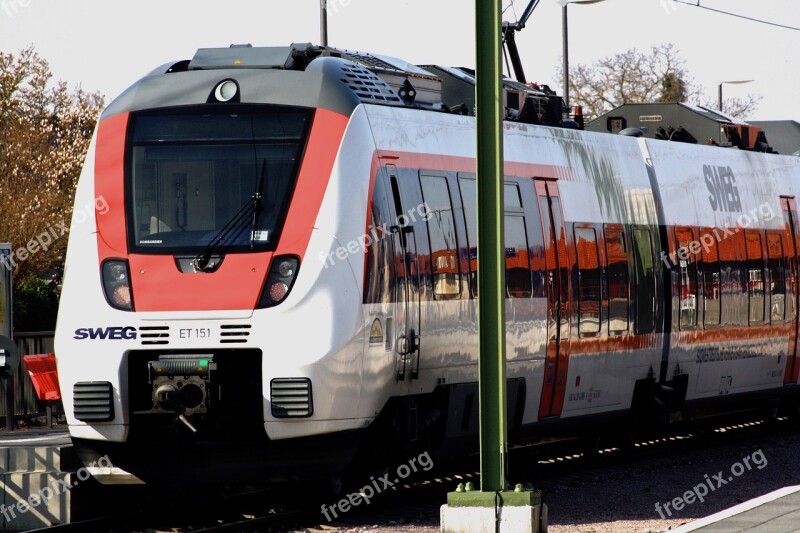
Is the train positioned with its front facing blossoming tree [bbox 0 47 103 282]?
no

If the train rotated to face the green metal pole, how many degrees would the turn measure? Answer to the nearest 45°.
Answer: approximately 90° to its left

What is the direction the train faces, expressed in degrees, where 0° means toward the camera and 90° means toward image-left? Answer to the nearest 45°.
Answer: approximately 45°
